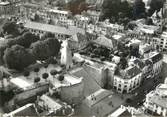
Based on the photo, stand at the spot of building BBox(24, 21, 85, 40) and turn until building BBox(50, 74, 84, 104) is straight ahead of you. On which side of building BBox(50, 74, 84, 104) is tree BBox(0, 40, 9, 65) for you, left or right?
right

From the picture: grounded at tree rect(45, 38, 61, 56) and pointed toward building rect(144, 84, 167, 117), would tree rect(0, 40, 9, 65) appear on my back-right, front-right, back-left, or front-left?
back-right

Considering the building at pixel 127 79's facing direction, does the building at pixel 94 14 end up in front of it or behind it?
behind
